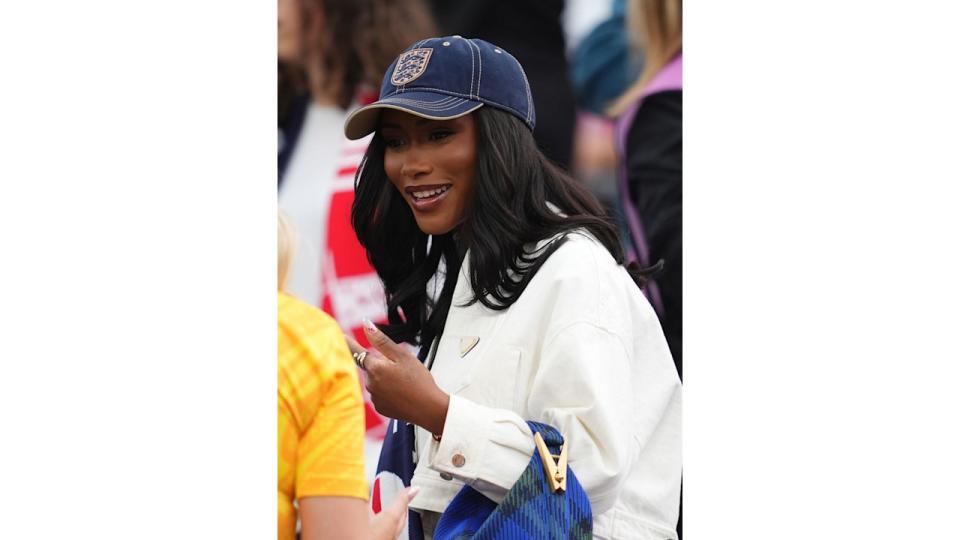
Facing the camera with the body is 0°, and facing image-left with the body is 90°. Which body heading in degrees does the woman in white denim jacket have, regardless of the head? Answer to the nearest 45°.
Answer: approximately 45°

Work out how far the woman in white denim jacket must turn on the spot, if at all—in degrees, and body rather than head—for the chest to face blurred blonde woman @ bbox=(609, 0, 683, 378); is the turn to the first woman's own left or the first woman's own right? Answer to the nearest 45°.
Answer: approximately 180°

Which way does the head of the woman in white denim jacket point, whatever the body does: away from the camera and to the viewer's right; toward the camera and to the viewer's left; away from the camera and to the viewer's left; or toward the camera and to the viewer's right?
toward the camera and to the viewer's left

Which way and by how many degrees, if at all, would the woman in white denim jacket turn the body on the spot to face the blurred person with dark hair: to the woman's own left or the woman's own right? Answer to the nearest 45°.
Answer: approximately 90° to the woman's own right

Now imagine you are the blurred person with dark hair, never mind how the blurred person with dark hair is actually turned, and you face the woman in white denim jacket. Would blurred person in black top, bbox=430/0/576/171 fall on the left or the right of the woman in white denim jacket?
left
